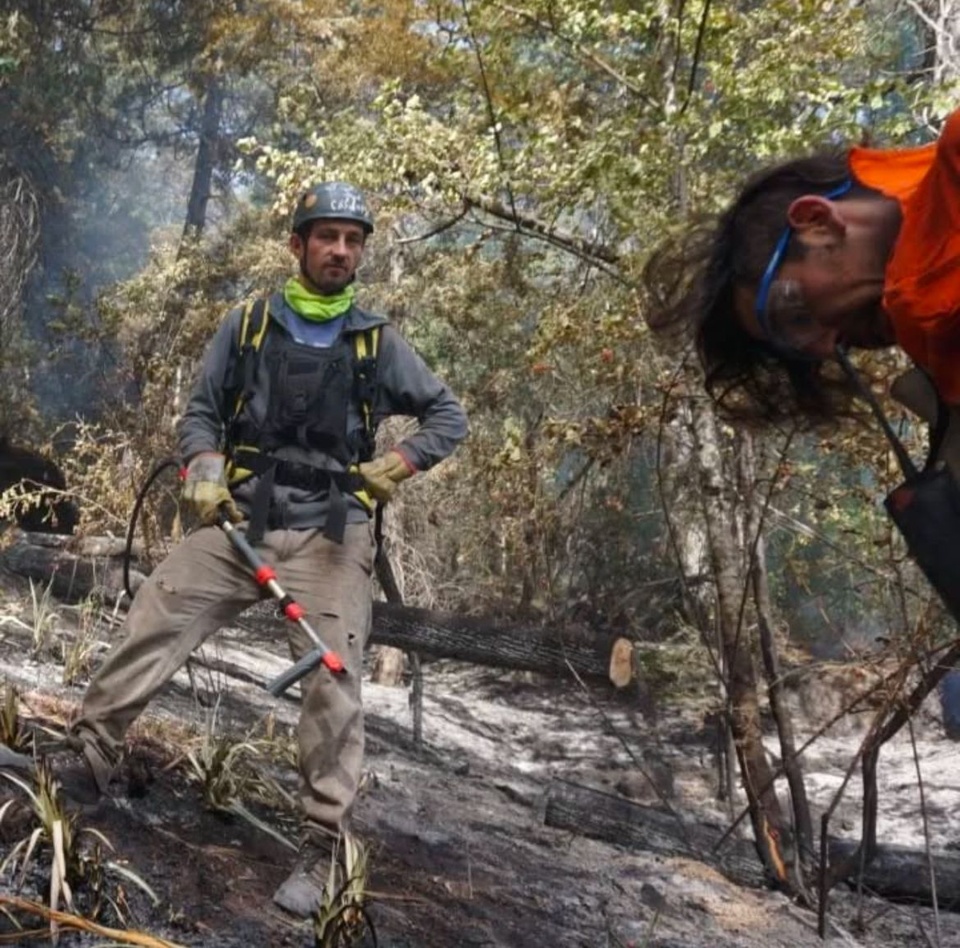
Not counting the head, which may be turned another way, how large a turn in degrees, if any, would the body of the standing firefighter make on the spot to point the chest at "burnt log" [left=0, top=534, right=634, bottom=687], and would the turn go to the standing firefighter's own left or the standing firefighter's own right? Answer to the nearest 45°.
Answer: approximately 180°

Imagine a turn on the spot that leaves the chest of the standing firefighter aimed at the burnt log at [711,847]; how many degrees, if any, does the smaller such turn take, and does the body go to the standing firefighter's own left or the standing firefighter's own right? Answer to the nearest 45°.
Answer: approximately 135° to the standing firefighter's own left

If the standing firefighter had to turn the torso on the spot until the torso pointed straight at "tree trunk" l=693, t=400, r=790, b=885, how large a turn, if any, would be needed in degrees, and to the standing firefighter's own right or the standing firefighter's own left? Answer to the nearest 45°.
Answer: approximately 135° to the standing firefighter's own left

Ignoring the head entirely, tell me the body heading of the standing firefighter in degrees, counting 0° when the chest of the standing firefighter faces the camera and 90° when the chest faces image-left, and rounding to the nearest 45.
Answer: approximately 0°

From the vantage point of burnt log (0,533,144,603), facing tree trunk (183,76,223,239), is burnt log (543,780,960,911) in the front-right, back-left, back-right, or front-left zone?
back-right

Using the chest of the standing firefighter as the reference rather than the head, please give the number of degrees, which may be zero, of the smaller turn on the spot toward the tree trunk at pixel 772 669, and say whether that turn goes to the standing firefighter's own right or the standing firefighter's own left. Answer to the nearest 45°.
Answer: approximately 135° to the standing firefighter's own left

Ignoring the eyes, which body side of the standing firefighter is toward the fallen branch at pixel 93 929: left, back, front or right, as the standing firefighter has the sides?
front

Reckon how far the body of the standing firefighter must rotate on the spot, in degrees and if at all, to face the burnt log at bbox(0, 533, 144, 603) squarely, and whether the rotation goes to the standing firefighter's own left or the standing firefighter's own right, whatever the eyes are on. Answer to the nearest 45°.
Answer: approximately 180°
